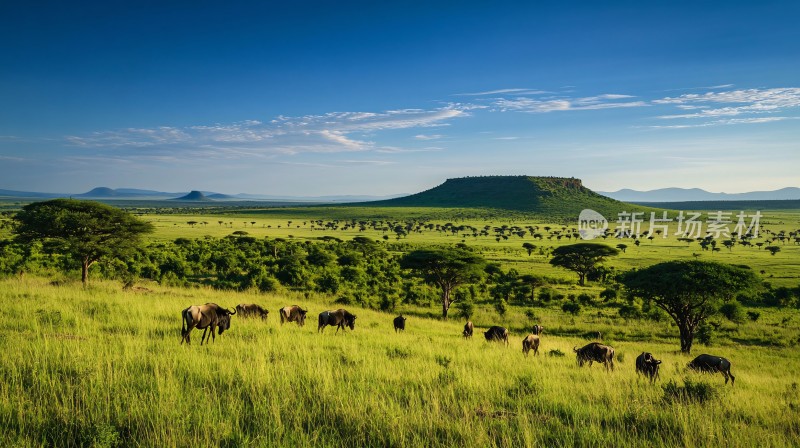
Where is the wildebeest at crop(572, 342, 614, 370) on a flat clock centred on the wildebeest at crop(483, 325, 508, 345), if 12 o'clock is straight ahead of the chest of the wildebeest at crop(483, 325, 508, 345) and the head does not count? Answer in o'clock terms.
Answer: the wildebeest at crop(572, 342, 614, 370) is roughly at 8 o'clock from the wildebeest at crop(483, 325, 508, 345).

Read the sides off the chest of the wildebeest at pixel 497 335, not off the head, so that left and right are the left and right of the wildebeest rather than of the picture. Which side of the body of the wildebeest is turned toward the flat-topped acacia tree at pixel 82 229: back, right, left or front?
front

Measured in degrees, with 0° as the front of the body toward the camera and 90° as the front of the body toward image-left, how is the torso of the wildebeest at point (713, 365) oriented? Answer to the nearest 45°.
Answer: approximately 90°

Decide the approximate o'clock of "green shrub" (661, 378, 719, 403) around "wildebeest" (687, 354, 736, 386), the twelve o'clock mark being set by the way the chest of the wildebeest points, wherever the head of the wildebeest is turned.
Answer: The green shrub is roughly at 9 o'clock from the wildebeest.

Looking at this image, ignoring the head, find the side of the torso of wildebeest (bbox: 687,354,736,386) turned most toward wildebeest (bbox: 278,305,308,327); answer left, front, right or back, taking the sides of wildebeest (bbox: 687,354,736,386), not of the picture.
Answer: front

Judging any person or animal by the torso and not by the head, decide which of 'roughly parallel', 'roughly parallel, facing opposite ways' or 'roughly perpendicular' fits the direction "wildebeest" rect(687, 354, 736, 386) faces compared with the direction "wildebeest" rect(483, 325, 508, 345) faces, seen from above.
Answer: roughly parallel

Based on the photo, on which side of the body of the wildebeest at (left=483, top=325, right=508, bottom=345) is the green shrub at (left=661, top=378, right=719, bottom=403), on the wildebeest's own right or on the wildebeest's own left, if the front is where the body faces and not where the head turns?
on the wildebeest's own left

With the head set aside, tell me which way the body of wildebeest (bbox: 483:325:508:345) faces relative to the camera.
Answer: to the viewer's left
